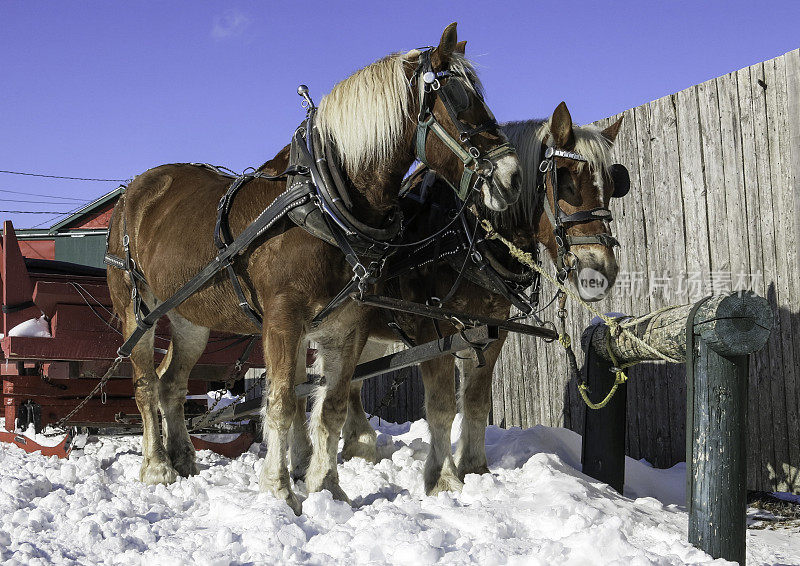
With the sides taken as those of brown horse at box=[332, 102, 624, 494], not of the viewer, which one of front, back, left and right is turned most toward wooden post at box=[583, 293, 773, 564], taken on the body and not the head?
front

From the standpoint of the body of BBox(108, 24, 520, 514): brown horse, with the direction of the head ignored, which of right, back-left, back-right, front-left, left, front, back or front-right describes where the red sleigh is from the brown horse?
back

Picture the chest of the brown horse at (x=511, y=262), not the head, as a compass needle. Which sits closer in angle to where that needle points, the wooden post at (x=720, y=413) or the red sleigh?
the wooden post

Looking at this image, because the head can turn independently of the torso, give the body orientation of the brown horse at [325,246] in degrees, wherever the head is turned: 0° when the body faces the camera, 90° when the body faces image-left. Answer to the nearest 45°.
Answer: approximately 315°

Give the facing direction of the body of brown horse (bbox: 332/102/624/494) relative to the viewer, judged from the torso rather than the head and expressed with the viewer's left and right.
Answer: facing the viewer and to the right of the viewer

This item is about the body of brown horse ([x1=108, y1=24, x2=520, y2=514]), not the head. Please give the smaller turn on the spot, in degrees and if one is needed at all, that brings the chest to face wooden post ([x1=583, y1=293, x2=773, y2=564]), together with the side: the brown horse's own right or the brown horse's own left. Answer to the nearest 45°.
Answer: approximately 45° to the brown horse's own left

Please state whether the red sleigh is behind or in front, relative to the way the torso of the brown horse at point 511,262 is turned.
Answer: behind

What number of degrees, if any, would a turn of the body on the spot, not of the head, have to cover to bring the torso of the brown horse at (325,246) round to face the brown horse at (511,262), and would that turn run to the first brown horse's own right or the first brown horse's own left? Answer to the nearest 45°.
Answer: approximately 90° to the first brown horse's own left

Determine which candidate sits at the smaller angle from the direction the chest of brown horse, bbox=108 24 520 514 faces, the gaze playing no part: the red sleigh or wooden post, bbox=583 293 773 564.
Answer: the wooden post

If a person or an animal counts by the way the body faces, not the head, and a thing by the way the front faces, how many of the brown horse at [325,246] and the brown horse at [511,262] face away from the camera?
0
